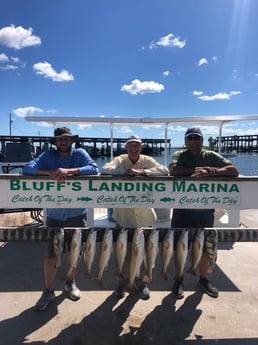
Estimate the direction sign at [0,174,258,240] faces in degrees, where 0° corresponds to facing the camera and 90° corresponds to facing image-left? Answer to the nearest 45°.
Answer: approximately 0°

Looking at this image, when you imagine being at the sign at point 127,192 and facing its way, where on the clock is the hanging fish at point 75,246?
The hanging fish is roughly at 2 o'clock from the sign.

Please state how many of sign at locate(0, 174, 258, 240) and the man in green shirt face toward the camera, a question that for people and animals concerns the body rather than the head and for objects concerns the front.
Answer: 2

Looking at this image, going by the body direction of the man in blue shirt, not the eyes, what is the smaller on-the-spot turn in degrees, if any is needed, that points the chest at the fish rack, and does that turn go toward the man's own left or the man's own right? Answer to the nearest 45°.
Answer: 0° — they already face it

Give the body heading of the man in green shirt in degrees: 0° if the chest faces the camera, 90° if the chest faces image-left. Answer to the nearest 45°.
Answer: approximately 0°

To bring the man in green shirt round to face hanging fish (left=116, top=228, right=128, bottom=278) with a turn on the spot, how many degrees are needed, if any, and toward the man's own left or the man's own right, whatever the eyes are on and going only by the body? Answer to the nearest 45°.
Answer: approximately 45° to the man's own right
